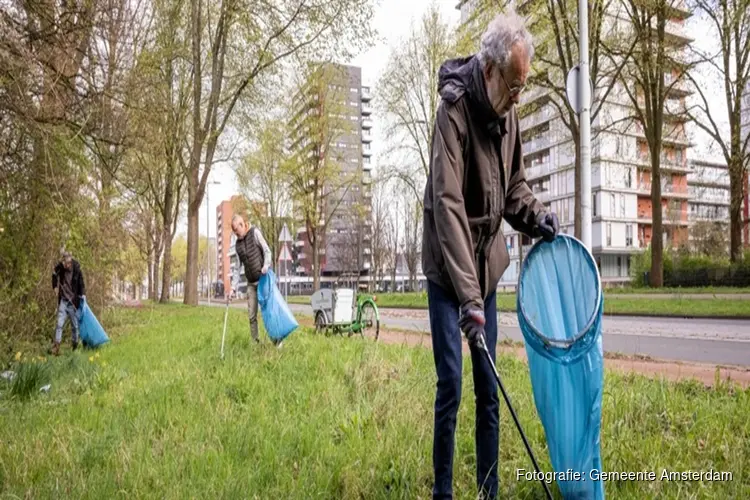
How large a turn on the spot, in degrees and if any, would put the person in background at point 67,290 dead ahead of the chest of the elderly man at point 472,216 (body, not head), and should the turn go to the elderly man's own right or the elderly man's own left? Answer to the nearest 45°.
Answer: approximately 180°

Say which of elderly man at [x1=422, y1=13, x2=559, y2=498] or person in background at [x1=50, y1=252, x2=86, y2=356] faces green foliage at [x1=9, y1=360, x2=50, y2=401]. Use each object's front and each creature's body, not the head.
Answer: the person in background

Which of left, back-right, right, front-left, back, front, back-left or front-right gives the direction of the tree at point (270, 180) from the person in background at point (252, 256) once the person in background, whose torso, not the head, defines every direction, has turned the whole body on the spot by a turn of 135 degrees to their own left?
left

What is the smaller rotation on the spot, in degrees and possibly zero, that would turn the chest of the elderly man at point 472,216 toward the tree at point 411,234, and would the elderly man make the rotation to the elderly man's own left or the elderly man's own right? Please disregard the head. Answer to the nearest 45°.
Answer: approximately 135° to the elderly man's own left

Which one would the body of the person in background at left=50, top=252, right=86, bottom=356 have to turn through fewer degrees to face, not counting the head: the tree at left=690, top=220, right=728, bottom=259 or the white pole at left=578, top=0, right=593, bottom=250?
the white pole
